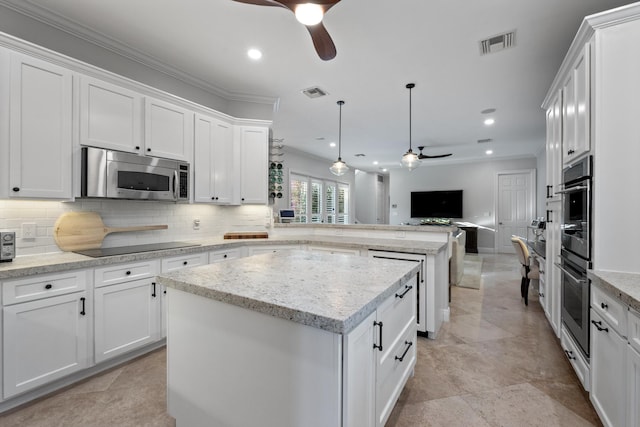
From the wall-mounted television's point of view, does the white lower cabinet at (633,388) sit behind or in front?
in front

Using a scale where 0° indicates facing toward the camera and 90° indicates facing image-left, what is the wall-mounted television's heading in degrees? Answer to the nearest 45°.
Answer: approximately 0°

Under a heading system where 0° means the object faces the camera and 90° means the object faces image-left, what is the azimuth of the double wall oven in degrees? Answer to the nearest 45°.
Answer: approximately 90°

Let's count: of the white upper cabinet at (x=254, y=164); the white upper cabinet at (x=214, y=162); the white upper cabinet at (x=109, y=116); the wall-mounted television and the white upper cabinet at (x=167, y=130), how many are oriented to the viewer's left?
0

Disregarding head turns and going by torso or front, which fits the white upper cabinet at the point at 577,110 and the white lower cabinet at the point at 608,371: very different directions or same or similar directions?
same or similar directions

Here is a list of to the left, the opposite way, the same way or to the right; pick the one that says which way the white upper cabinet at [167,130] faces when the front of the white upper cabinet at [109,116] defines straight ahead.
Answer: the same way

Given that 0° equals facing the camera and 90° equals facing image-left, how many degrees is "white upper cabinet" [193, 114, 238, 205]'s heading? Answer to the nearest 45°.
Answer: approximately 315°

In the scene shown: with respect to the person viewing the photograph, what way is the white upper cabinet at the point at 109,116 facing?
facing the viewer and to the right of the viewer

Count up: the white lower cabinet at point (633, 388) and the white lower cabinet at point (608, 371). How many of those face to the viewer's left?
2

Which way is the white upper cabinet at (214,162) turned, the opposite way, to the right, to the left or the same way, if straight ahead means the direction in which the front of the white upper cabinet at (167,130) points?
the same way

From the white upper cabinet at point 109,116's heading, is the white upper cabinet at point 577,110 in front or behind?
in front

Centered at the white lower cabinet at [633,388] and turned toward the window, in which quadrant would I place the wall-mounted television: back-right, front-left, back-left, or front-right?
front-right

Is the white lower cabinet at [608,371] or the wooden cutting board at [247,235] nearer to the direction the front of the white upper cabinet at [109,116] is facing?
the white lower cabinet

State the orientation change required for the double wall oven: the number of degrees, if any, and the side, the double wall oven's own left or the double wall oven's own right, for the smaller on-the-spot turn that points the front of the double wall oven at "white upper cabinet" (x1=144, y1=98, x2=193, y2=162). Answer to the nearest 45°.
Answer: approximately 45° to the double wall oven's own left

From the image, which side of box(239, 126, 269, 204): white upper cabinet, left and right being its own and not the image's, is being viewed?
front

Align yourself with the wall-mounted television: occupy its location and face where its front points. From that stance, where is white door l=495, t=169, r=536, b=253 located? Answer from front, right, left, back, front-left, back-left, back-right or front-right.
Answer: left

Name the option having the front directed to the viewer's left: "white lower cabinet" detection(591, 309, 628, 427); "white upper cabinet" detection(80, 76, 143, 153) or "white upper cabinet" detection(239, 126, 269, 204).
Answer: the white lower cabinet

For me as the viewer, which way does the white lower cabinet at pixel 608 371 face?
facing to the left of the viewer
